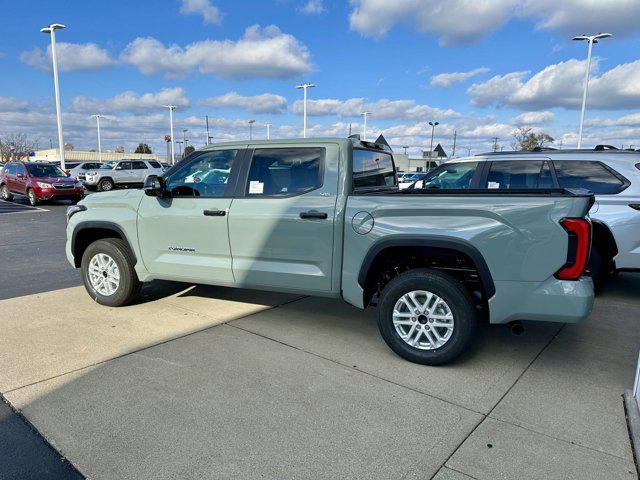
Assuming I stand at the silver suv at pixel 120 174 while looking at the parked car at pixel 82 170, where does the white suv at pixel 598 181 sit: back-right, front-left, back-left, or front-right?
back-left

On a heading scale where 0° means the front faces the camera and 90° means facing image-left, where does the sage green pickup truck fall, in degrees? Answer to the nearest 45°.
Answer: approximately 135°

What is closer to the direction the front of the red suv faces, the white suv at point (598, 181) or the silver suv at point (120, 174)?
the white suv

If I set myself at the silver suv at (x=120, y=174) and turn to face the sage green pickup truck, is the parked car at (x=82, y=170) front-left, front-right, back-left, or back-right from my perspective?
back-right

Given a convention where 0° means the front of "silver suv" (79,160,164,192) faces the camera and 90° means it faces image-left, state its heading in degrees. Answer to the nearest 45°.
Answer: approximately 45°

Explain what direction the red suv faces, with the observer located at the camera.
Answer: facing the viewer and to the right of the viewer

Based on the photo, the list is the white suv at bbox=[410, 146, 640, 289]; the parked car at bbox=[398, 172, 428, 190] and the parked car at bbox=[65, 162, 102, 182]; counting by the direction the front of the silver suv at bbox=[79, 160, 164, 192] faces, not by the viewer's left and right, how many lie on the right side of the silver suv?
1

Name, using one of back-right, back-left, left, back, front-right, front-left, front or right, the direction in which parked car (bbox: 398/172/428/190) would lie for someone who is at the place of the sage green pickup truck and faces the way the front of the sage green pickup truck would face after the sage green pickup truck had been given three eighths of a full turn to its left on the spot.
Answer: back

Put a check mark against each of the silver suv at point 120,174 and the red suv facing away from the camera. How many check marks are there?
0

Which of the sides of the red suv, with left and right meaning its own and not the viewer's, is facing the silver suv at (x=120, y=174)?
left
